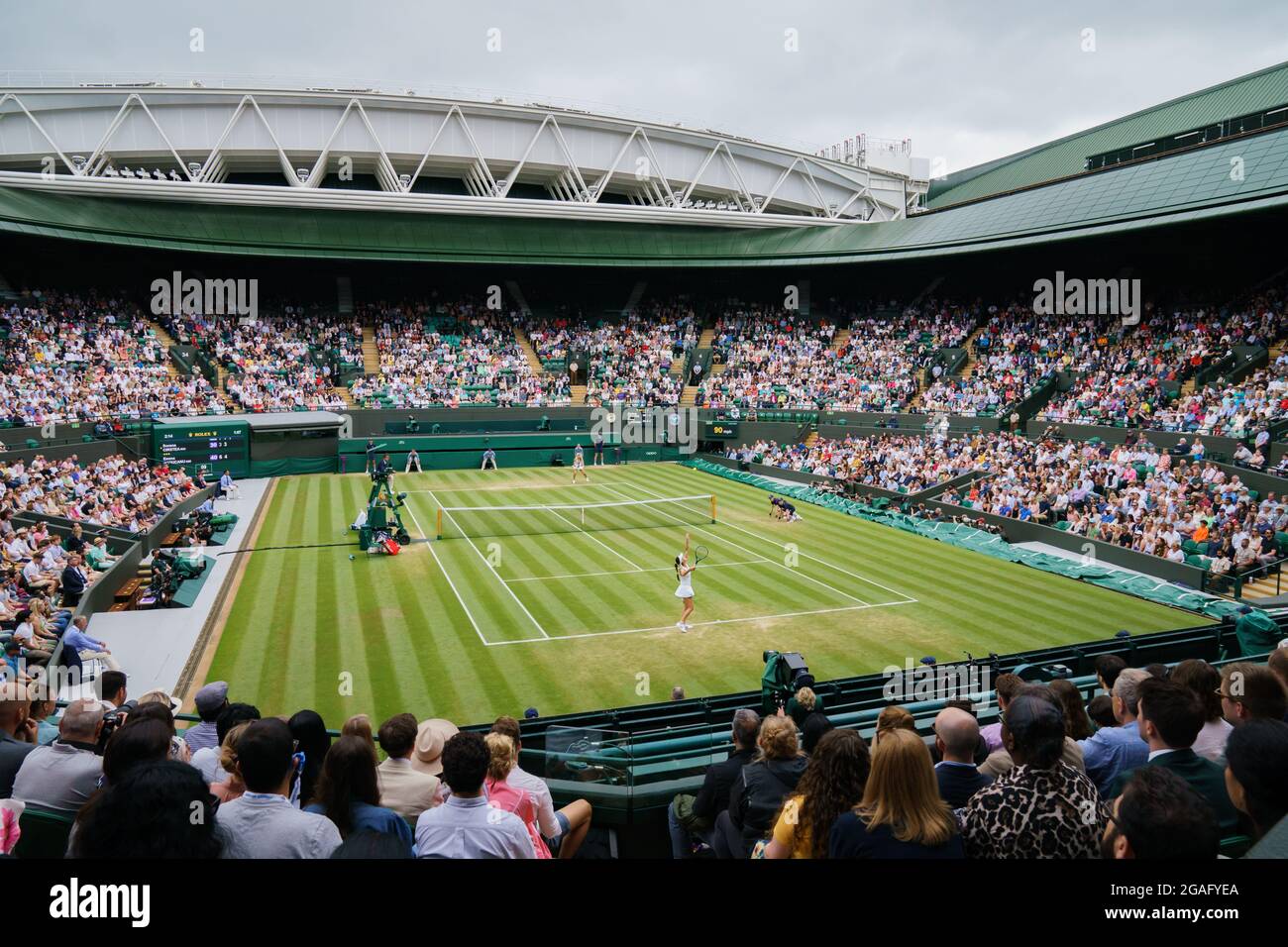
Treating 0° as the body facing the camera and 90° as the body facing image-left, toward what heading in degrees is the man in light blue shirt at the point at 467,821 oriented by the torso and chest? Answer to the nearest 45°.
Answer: approximately 180°

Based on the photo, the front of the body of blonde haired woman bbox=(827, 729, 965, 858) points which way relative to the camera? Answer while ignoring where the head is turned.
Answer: away from the camera

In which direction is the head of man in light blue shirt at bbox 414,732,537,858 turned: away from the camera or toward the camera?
away from the camera

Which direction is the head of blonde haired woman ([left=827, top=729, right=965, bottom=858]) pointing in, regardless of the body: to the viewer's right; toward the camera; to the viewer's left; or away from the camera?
away from the camera

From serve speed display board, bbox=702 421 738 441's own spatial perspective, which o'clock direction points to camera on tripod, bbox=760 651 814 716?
The camera on tripod is roughly at 12 o'clock from the serve speed display board.

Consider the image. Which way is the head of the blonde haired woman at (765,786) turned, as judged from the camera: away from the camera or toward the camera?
away from the camera

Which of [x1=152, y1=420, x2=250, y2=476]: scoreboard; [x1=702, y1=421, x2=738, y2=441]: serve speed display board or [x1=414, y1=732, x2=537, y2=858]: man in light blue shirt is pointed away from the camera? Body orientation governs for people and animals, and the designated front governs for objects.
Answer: the man in light blue shirt

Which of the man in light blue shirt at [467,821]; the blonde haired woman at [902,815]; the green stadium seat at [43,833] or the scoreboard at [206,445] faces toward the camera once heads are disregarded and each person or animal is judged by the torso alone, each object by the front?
the scoreboard

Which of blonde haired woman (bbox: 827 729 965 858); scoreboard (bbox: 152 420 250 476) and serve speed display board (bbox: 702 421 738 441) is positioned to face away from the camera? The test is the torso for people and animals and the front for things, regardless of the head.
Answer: the blonde haired woman

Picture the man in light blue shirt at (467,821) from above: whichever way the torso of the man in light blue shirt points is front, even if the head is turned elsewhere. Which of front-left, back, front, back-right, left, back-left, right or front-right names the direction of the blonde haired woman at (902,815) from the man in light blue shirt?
back-right

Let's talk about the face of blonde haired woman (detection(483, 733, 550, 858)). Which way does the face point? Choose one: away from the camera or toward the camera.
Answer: away from the camera

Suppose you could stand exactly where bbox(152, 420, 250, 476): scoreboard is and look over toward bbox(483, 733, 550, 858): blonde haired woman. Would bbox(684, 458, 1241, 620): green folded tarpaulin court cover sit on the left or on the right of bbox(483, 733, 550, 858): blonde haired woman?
left
